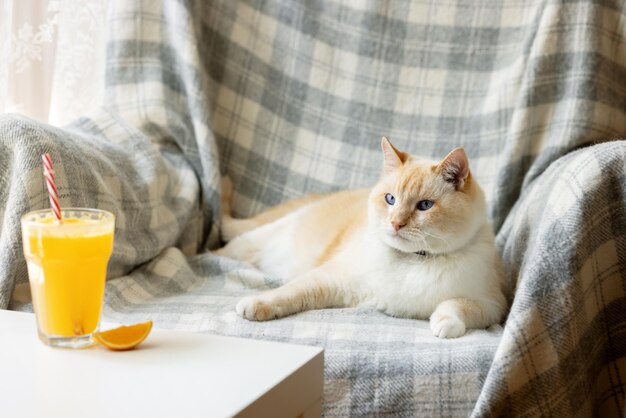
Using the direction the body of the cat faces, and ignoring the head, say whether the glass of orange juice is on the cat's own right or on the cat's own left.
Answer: on the cat's own right

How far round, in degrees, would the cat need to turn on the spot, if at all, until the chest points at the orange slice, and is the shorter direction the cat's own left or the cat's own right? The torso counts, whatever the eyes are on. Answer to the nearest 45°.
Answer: approximately 90° to the cat's own right

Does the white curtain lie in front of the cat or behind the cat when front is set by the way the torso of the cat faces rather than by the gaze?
behind

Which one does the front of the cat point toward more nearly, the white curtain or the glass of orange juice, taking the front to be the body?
the glass of orange juice

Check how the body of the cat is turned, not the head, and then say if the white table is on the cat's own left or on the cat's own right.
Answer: on the cat's own right

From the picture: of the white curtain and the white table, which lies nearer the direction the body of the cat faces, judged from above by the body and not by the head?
the white table

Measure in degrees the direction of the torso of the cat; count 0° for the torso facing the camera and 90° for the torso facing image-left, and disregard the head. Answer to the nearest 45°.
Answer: approximately 315°

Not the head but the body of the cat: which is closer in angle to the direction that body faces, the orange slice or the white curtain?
the orange slice
